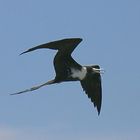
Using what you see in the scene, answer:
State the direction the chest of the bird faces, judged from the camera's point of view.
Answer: to the viewer's right
